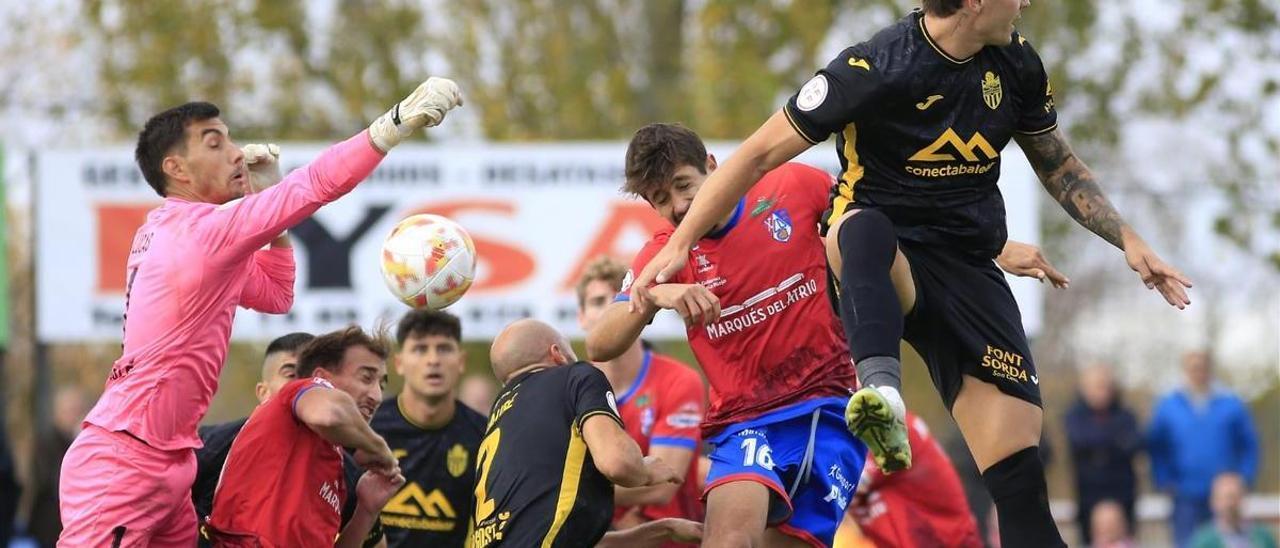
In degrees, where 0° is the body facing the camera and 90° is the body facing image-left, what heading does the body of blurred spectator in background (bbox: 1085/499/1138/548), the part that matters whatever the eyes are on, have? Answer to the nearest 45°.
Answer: approximately 0°

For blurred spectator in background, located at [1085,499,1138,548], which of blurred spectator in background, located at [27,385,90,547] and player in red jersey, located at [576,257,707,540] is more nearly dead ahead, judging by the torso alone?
the player in red jersey

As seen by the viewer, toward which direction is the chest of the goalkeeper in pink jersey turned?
to the viewer's right

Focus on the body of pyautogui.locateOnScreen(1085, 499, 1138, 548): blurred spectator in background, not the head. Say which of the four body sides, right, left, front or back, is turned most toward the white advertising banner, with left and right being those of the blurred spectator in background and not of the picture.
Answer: right
